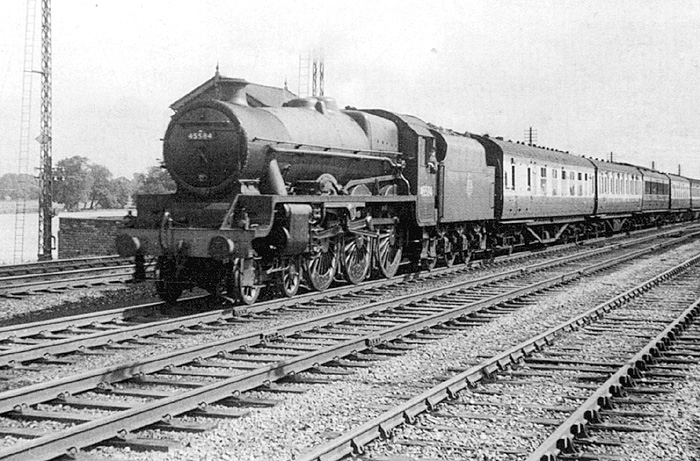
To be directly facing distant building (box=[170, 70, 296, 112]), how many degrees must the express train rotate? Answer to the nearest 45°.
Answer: approximately 135° to its right

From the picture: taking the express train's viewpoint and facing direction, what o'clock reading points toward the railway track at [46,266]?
The railway track is roughly at 3 o'clock from the express train.

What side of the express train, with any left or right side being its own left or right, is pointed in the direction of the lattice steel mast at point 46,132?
right

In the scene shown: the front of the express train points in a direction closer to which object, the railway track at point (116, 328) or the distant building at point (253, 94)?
the railway track

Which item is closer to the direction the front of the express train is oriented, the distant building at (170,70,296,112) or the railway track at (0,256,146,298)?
the railway track

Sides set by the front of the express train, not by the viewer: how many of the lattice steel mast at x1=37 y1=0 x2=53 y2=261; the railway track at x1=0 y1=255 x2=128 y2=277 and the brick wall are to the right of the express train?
3

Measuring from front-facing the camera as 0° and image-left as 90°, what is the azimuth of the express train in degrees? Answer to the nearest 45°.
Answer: approximately 45°

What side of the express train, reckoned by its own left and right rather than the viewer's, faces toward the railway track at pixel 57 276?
right
